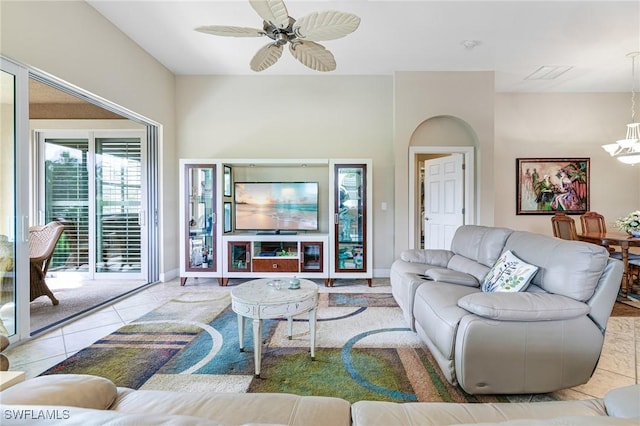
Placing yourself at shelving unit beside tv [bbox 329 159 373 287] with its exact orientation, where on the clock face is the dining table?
The dining table is roughly at 9 o'clock from the shelving unit beside tv.

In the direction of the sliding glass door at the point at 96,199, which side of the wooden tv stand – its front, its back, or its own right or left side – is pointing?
right

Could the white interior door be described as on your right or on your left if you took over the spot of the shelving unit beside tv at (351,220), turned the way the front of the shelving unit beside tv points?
on your left

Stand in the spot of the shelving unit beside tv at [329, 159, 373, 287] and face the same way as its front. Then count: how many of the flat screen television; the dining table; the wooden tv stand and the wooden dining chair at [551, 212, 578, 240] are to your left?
2

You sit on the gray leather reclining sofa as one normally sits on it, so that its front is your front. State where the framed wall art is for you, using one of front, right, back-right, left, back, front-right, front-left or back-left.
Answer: back-right

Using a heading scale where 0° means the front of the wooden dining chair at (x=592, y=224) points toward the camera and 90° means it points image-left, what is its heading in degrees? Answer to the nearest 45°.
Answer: approximately 315°

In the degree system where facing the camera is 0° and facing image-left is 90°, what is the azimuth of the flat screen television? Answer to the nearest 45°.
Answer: approximately 0°

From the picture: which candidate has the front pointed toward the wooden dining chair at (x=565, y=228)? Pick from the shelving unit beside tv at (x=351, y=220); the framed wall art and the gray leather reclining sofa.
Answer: the framed wall art

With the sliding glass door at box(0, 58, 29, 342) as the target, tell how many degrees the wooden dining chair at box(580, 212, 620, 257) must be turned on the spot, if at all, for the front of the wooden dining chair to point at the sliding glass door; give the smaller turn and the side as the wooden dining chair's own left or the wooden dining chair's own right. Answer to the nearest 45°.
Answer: approximately 90° to the wooden dining chair's own right

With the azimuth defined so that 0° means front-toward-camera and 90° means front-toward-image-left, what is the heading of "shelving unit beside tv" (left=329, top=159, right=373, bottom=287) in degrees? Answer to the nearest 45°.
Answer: approximately 0°

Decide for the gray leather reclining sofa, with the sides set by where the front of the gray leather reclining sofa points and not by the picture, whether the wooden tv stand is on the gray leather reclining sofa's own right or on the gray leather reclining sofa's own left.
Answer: on the gray leather reclining sofa's own right

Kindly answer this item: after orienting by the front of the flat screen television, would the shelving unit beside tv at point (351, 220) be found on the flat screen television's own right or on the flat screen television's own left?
on the flat screen television's own left
